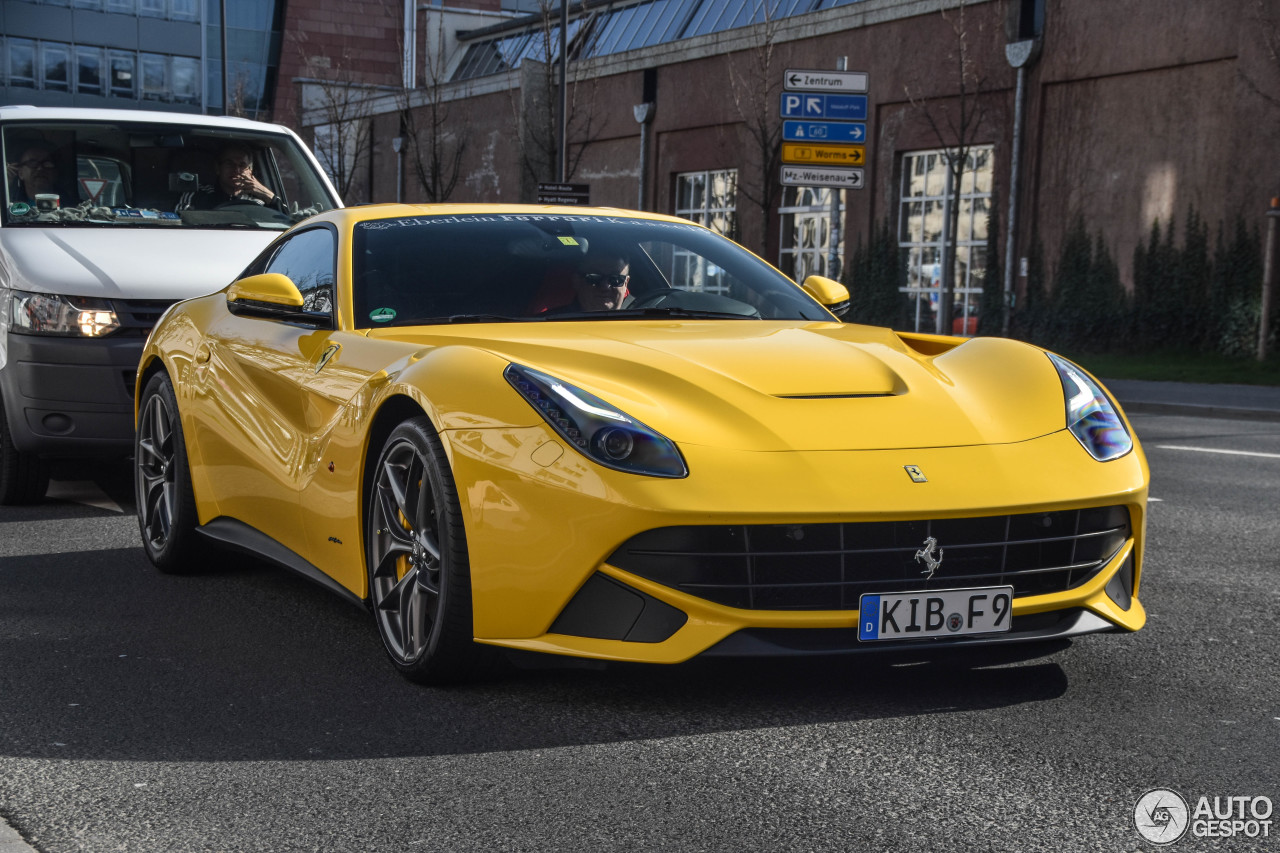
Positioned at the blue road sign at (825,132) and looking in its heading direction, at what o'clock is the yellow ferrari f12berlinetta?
The yellow ferrari f12berlinetta is roughly at 12 o'clock from the blue road sign.

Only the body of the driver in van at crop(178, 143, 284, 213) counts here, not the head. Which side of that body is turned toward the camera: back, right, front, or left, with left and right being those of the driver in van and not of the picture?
front

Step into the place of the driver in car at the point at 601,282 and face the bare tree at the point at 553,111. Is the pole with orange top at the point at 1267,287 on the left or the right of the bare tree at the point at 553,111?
right

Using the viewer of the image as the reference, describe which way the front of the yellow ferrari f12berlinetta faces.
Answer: facing the viewer and to the right of the viewer

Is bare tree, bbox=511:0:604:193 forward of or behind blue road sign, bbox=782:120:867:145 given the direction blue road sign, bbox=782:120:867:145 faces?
behind

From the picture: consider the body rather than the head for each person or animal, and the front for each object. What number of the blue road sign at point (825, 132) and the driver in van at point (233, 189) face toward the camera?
2

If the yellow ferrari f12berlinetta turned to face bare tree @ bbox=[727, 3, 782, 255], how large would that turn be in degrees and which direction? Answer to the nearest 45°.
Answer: approximately 135° to its left

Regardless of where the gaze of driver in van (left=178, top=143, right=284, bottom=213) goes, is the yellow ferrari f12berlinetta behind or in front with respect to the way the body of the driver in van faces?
in front

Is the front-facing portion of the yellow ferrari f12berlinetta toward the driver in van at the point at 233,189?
no

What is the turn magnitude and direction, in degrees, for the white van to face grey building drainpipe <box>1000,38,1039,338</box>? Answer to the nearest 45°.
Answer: approximately 90° to its left

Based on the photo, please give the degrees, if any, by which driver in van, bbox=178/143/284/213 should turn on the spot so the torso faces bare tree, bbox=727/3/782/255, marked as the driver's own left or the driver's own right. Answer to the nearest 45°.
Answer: approximately 135° to the driver's own left

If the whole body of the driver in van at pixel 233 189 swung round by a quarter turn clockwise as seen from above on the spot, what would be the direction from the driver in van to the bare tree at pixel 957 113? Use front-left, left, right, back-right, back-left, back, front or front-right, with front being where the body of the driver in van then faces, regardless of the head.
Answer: back-right

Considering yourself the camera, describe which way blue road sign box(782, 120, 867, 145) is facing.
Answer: facing the viewer
